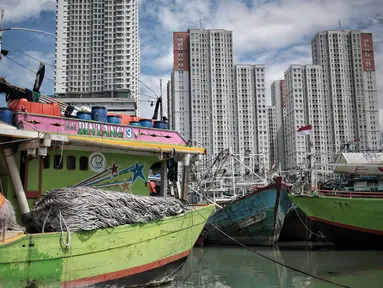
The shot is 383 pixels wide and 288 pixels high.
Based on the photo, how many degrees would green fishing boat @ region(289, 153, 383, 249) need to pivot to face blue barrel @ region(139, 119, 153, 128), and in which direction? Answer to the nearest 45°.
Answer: approximately 45° to its left

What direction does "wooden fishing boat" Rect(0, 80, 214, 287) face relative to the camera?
to the viewer's right

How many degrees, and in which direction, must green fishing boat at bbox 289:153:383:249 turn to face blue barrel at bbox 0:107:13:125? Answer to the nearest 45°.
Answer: approximately 45° to its left

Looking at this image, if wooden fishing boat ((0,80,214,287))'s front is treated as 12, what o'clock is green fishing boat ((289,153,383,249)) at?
The green fishing boat is roughly at 11 o'clock from the wooden fishing boat.

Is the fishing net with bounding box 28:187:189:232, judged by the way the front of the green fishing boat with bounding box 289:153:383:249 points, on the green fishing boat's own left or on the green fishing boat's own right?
on the green fishing boat's own left

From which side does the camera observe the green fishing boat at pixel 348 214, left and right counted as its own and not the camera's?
left

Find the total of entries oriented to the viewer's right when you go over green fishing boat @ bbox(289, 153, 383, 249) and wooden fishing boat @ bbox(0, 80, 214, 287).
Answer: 1

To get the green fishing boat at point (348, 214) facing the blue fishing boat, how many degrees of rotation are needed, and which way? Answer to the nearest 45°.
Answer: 0° — it already faces it
